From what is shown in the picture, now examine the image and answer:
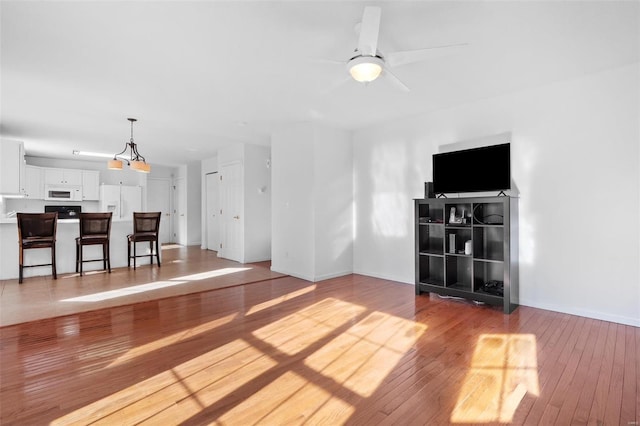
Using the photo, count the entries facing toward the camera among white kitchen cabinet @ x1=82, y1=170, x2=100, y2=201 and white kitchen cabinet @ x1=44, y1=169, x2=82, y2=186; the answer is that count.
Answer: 2

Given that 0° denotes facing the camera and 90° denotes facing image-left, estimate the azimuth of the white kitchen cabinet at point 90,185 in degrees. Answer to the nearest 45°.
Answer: approximately 0°

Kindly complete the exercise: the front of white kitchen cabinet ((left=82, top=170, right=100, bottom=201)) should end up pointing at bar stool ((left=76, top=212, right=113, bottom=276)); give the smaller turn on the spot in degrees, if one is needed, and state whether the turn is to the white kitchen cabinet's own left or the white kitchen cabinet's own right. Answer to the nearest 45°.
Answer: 0° — it already faces it

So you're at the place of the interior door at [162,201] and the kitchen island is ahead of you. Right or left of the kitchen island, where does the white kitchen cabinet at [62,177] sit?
right

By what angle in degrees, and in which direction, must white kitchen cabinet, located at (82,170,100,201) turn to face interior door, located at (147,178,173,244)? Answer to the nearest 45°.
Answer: approximately 90° to its left

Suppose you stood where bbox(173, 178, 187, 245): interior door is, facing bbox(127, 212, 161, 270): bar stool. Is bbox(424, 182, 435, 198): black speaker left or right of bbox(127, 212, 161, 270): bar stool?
left

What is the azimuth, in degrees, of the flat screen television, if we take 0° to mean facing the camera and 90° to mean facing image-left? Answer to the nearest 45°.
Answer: approximately 45°

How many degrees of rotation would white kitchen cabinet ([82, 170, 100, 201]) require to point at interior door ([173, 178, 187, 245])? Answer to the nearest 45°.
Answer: approximately 90° to its left

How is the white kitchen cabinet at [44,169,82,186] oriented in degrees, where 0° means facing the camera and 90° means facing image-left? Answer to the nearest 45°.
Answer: approximately 0°

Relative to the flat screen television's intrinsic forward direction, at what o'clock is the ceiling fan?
The ceiling fan is roughly at 11 o'clock from the flat screen television.

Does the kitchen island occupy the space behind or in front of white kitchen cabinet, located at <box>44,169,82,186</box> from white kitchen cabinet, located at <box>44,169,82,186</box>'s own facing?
in front

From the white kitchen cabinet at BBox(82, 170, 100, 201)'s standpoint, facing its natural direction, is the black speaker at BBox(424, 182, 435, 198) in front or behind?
in front

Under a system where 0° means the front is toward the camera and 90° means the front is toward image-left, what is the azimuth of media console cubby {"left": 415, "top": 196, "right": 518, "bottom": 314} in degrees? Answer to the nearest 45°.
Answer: approximately 45°

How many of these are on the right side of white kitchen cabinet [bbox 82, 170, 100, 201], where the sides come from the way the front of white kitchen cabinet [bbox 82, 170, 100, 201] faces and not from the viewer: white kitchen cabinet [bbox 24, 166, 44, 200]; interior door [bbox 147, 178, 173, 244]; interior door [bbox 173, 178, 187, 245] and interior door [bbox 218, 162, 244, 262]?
1
